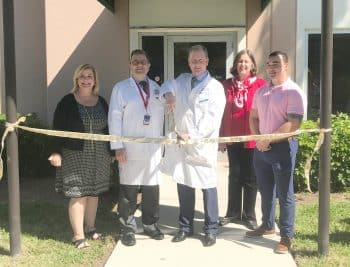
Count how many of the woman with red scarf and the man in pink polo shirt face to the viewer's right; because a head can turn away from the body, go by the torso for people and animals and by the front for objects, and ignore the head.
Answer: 0

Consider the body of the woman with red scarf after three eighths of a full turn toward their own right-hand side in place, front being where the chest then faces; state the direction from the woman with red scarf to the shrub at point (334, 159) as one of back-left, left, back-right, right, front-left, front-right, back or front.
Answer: right

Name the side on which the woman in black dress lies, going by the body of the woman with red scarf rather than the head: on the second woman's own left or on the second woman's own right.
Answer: on the second woman's own right

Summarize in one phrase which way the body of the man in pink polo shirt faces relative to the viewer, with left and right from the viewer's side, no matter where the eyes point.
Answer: facing the viewer and to the left of the viewer

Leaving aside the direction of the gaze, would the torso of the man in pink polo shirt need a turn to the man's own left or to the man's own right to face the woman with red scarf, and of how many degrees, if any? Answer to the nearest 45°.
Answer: approximately 90° to the man's own right

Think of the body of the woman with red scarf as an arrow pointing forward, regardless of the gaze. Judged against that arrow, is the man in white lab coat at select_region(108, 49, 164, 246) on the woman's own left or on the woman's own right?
on the woman's own right

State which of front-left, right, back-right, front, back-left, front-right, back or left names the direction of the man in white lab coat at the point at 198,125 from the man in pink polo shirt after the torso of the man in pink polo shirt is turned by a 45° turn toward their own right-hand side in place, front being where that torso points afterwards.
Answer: front

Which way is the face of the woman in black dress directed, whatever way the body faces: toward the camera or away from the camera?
toward the camera

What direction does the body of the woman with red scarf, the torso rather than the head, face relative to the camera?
toward the camera

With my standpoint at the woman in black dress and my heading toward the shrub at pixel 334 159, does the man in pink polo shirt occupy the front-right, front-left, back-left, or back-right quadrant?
front-right

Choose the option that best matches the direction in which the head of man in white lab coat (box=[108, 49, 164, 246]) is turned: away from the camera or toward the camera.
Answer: toward the camera

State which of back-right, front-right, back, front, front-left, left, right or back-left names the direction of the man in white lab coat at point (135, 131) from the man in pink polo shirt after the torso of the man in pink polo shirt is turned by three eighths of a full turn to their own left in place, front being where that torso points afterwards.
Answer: back

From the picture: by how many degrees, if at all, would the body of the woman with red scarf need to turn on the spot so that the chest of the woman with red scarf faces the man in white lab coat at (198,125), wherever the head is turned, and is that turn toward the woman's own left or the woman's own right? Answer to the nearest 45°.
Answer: approximately 45° to the woman's own right
